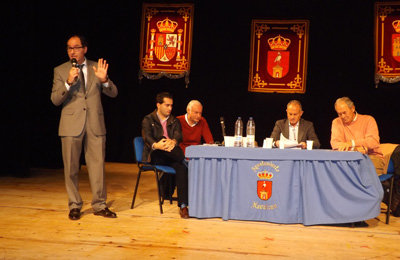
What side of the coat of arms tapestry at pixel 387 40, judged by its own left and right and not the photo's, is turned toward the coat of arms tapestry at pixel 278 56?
right

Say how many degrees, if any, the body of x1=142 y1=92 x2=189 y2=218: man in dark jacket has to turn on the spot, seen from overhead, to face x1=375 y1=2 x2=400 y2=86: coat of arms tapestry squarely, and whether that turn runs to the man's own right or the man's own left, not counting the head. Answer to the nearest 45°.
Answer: approximately 90° to the man's own left

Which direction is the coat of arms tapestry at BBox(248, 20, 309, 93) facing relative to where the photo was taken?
toward the camera

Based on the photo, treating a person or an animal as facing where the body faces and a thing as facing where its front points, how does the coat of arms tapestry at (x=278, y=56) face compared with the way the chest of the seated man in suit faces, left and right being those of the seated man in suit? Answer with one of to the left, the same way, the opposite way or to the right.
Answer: the same way

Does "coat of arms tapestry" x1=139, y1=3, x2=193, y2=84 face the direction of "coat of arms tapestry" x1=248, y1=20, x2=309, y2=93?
no

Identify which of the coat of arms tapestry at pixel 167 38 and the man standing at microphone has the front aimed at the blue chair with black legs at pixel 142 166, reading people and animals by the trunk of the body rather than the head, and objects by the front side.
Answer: the coat of arms tapestry

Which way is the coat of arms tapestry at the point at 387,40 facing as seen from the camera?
toward the camera

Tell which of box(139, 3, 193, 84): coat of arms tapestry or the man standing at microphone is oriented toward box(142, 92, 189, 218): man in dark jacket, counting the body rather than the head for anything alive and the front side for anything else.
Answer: the coat of arms tapestry

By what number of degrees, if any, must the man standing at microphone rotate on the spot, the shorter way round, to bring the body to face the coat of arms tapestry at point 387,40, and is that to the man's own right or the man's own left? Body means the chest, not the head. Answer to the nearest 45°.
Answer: approximately 90° to the man's own left

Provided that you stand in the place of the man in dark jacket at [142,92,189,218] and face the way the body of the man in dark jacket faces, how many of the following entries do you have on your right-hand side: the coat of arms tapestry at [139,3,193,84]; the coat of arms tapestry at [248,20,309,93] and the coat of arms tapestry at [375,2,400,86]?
0

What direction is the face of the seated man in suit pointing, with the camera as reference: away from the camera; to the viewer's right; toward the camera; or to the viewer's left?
toward the camera

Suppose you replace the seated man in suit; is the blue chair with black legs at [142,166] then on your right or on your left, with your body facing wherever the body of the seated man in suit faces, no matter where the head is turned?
on your right

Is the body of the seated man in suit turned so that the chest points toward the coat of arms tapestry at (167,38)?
no
